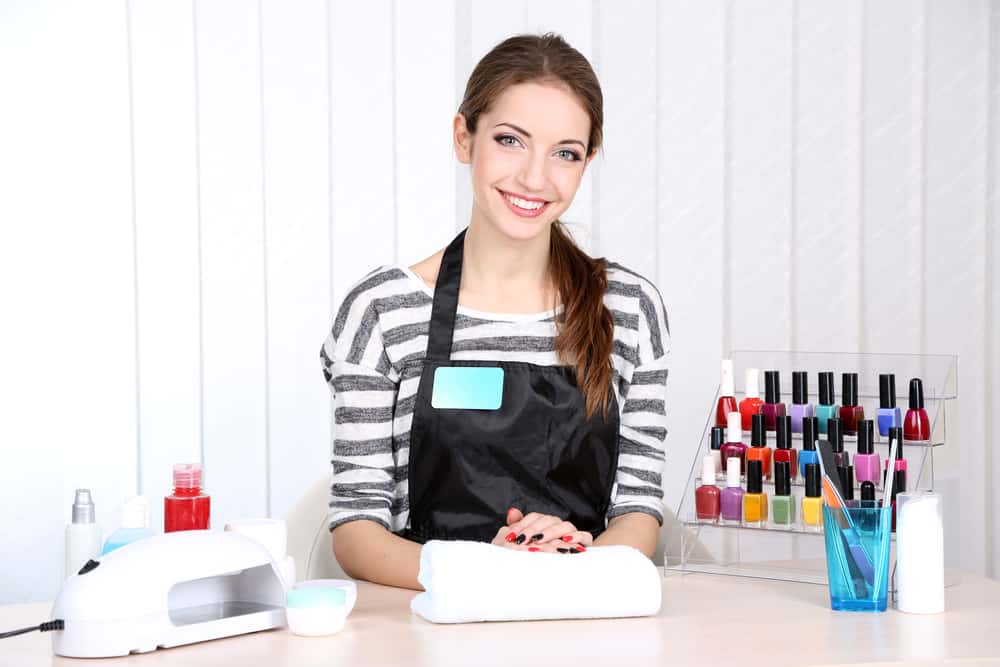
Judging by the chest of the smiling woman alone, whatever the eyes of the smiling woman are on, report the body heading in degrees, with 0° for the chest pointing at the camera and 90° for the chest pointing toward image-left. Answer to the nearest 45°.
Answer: approximately 0°

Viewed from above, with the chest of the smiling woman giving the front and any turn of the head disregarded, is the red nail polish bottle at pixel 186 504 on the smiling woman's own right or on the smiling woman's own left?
on the smiling woman's own right

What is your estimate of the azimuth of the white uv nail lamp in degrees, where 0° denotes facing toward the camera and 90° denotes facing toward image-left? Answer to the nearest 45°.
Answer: approximately 315°

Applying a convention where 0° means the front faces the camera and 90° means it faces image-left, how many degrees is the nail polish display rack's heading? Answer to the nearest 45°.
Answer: approximately 45°
